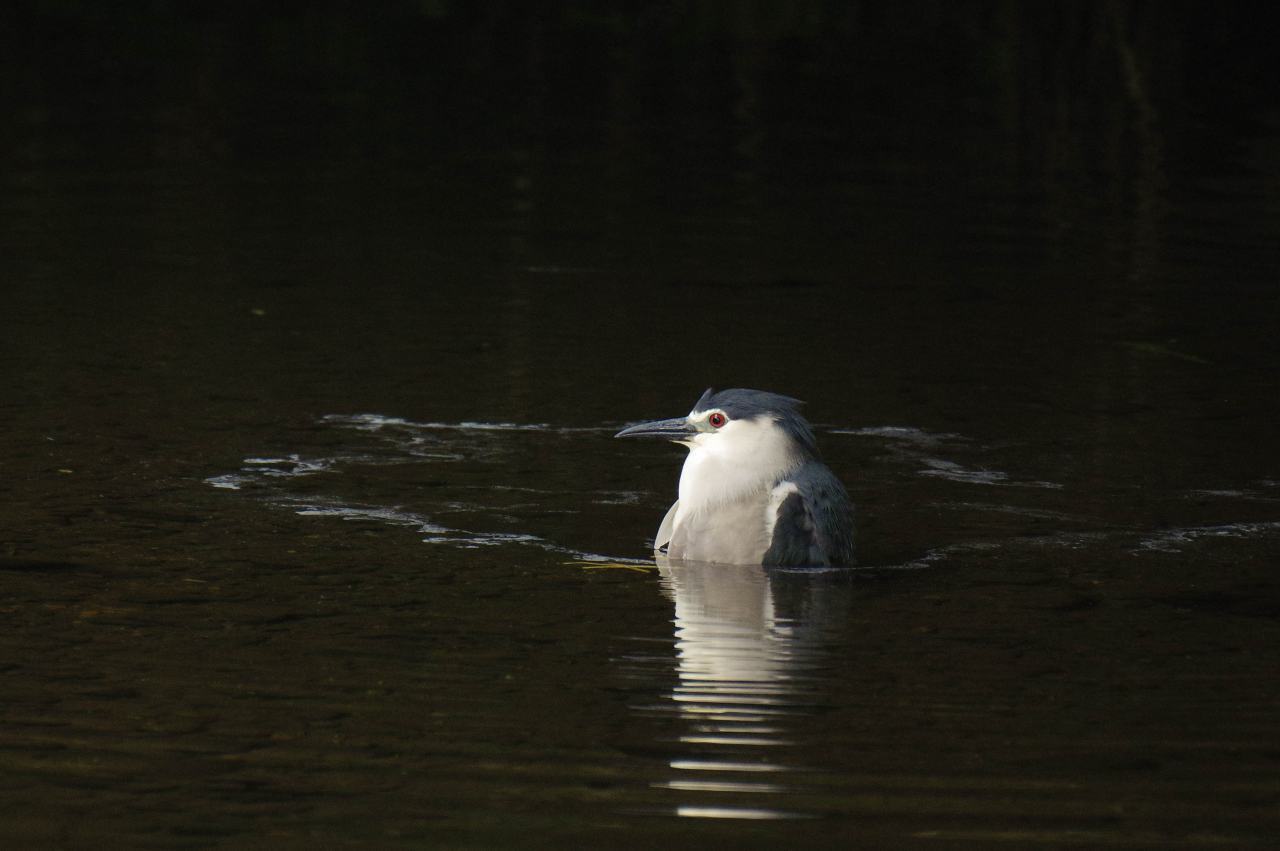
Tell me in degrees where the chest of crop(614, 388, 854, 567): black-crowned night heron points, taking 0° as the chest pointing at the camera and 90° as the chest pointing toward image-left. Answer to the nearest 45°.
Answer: approximately 45°
